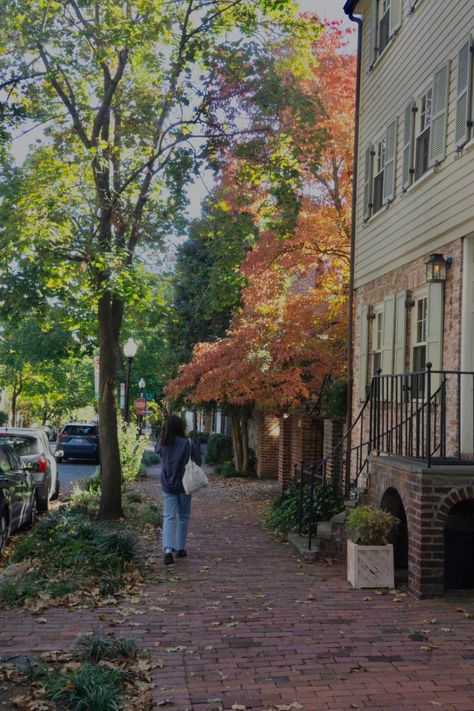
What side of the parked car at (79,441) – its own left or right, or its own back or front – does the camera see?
back

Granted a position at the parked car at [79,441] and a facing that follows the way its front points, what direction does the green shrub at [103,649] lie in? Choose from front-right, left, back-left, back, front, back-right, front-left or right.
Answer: back

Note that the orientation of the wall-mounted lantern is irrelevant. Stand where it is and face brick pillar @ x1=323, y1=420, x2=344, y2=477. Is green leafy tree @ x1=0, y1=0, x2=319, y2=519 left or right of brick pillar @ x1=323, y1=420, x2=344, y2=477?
left

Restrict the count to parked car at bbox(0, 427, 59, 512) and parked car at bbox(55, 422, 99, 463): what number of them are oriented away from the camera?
2

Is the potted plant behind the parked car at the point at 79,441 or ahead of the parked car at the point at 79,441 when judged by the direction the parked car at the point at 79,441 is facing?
behind

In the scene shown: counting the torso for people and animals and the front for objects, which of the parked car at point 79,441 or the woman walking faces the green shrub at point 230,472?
the woman walking

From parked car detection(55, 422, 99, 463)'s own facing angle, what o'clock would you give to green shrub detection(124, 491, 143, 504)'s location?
The green shrub is roughly at 6 o'clock from the parked car.

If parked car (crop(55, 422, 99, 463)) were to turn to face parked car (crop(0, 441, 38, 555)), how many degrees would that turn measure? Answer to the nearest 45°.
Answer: approximately 180°

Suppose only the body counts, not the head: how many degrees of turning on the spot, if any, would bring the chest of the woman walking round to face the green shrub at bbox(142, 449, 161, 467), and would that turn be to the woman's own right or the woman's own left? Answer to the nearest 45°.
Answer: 0° — they already face it

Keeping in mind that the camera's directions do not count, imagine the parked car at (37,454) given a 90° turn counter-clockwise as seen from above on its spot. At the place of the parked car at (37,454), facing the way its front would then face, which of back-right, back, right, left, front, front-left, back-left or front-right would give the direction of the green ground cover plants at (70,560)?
left

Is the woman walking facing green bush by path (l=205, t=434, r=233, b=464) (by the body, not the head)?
yes

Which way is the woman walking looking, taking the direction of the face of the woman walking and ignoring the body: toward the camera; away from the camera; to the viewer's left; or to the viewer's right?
away from the camera
